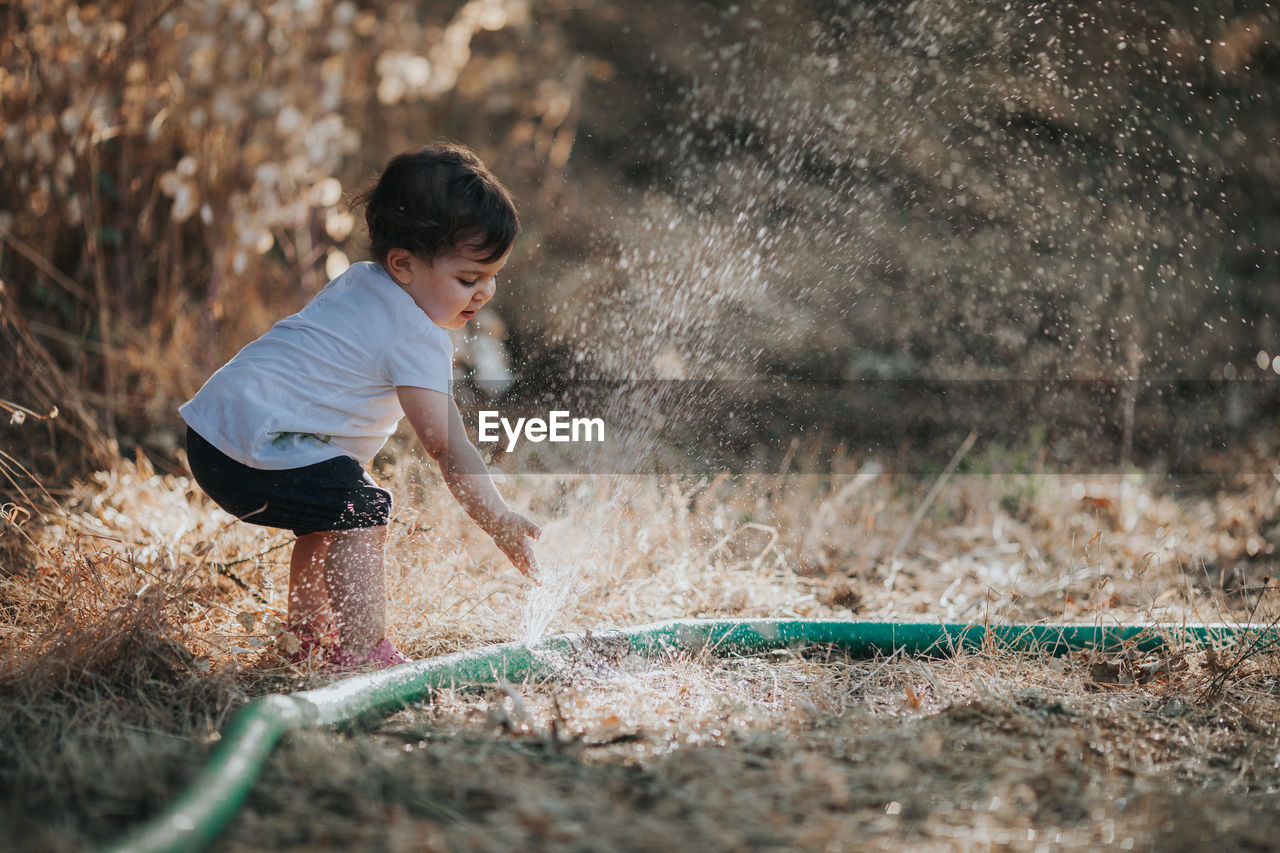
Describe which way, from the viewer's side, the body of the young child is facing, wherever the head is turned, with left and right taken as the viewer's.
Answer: facing to the right of the viewer
